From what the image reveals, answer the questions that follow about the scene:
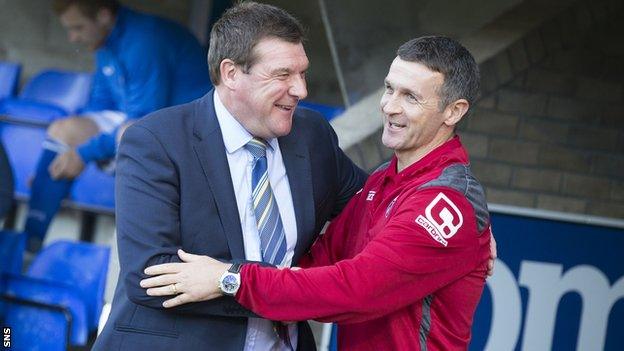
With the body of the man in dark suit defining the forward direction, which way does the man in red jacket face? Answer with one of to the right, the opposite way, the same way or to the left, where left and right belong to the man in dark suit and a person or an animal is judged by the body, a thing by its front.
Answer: to the right

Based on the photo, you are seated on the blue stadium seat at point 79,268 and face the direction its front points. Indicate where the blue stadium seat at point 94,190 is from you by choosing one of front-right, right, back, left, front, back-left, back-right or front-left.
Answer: back-right

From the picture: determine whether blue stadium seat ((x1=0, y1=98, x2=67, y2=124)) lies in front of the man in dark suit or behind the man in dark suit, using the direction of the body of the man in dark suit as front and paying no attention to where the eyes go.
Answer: behind

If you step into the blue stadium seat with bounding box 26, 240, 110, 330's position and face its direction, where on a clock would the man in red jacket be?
The man in red jacket is roughly at 10 o'clock from the blue stadium seat.

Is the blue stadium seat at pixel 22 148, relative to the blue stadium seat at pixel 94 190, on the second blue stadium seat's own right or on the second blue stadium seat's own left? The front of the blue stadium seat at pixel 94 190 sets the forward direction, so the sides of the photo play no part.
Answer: on the second blue stadium seat's own right

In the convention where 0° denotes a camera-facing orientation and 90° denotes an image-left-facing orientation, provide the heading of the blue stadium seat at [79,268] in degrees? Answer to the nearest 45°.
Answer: approximately 45°

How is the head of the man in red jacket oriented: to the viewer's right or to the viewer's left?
to the viewer's left
